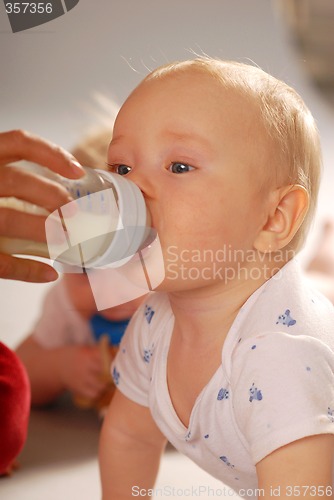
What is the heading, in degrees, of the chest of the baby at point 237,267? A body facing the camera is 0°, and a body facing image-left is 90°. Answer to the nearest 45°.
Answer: approximately 45°
